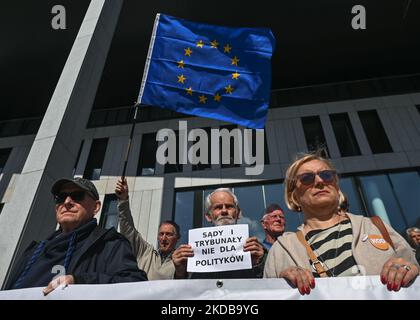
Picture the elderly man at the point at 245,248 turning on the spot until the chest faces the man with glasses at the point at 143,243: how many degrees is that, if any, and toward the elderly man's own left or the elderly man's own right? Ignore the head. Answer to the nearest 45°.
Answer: approximately 135° to the elderly man's own right

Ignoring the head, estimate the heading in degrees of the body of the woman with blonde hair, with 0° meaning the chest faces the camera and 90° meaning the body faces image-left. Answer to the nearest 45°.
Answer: approximately 0°

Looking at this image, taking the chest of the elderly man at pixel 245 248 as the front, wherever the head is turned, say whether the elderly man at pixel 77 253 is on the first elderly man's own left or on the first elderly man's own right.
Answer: on the first elderly man's own right

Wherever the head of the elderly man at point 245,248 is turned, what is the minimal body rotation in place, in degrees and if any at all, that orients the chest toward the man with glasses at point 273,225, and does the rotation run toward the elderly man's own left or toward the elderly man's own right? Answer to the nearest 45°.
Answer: approximately 180°

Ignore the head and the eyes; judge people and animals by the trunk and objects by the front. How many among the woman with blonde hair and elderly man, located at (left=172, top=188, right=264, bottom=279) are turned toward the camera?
2

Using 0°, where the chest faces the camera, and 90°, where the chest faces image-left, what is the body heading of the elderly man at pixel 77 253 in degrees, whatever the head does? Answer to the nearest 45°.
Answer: approximately 45°

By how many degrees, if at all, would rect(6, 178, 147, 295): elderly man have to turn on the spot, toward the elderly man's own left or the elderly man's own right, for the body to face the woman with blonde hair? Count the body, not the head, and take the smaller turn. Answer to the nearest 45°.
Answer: approximately 90° to the elderly man's own left
